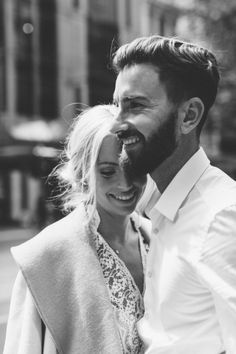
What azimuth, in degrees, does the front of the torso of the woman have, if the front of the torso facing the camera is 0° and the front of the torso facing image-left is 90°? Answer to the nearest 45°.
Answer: approximately 315°

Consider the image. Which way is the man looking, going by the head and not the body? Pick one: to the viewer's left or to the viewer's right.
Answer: to the viewer's left

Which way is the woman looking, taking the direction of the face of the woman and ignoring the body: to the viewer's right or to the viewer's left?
to the viewer's right
